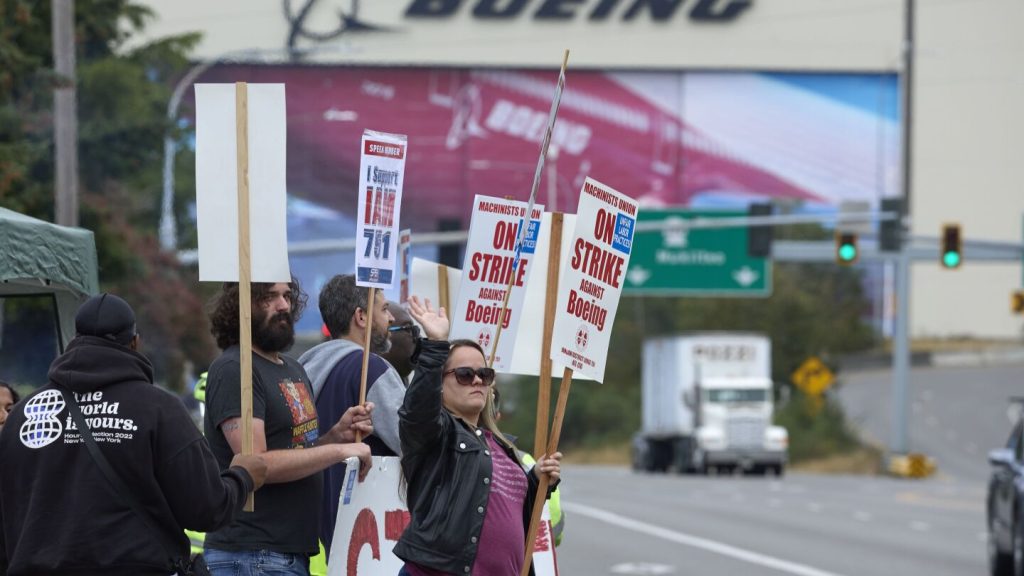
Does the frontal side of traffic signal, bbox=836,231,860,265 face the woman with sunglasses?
yes

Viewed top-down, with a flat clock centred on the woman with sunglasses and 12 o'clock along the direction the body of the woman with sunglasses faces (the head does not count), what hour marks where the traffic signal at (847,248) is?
The traffic signal is roughly at 8 o'clock from the woman with sunglasses.

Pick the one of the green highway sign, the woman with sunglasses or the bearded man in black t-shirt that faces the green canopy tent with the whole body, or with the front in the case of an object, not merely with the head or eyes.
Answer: the green highway sign

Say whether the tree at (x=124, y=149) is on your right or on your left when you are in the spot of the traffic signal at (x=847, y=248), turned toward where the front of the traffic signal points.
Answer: on your right

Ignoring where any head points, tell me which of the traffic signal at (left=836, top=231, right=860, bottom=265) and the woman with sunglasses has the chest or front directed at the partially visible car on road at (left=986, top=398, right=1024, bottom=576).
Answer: the traffic signal

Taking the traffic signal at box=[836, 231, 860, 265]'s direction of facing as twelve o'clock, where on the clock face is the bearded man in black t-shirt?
The bearded man in black t-shirt is roughly at 12 o'clock from the traffic signal.

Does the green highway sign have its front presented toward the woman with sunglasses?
yes
